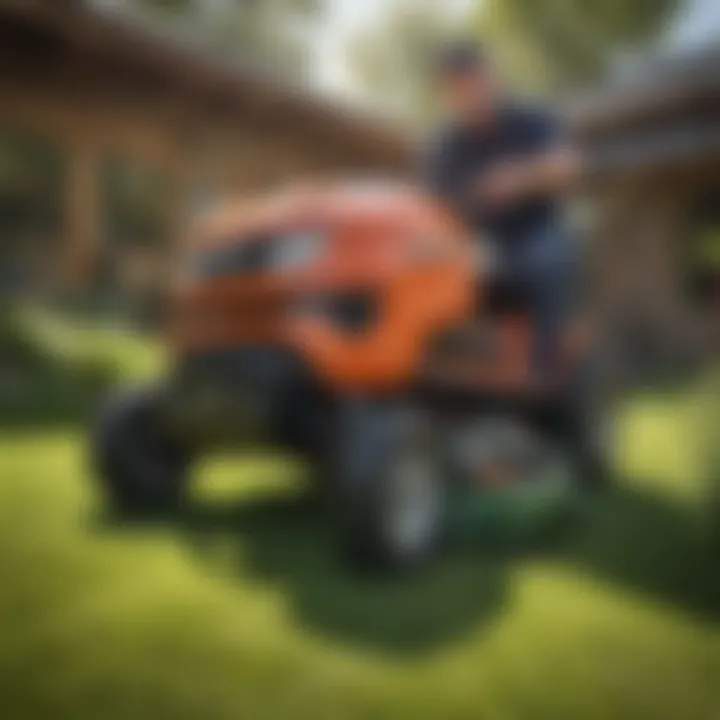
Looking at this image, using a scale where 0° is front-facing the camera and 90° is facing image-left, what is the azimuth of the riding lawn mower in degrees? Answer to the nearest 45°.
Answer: approximately 45°

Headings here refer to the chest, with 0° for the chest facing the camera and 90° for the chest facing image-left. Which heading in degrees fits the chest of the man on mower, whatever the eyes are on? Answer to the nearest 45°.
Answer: approximately 45°
